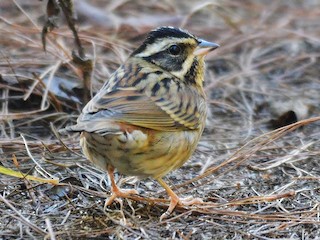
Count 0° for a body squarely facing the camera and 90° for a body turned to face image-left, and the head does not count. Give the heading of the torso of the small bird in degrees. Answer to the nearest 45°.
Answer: approximately 270°
